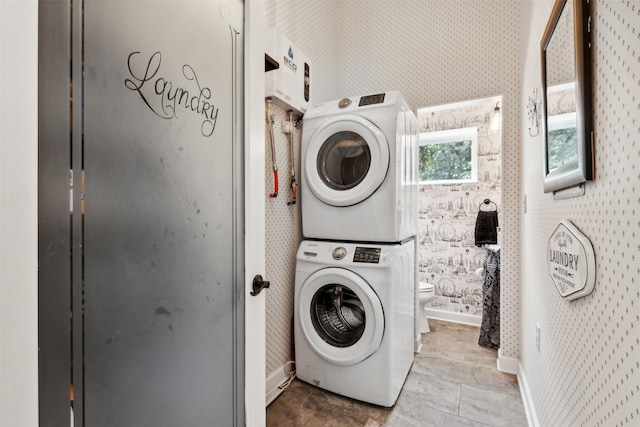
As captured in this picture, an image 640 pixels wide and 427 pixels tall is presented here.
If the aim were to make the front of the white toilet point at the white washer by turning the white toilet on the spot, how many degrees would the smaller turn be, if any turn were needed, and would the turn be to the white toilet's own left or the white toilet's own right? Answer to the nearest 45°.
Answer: approximately 90° to the white toilet's own right

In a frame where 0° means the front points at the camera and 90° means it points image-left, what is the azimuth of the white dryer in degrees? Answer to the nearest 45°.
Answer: approximately 45°

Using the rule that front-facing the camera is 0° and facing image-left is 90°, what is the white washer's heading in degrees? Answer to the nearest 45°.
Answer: approximately 45°

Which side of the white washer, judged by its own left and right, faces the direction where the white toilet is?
back

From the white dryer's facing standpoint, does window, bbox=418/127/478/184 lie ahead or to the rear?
to the rear

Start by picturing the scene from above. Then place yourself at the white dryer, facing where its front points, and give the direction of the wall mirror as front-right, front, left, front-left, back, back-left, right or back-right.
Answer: left

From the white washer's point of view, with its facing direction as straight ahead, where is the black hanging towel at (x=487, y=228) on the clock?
The black hanging towel is roughly at 6 o'clock from the white washer.

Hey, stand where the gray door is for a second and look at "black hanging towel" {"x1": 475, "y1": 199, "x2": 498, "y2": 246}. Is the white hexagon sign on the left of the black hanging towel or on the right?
right

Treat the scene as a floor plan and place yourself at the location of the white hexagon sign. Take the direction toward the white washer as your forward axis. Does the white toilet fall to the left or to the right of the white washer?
right

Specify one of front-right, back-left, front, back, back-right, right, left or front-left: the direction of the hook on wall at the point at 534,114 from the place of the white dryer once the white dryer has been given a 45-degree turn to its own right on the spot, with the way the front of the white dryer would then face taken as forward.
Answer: back

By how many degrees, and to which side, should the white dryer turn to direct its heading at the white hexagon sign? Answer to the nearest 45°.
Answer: approximately 90° to its left
